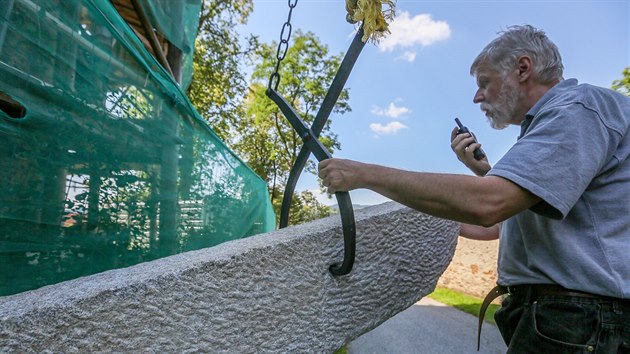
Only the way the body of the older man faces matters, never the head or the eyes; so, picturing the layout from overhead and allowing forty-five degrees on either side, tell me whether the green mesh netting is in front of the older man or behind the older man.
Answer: in front

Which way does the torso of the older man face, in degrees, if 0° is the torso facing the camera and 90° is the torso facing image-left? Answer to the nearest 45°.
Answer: approximately 90°

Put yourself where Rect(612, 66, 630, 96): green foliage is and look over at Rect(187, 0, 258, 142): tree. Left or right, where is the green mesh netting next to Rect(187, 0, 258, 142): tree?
left

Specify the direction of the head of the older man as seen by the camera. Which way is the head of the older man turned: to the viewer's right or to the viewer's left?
to the viewer's left
